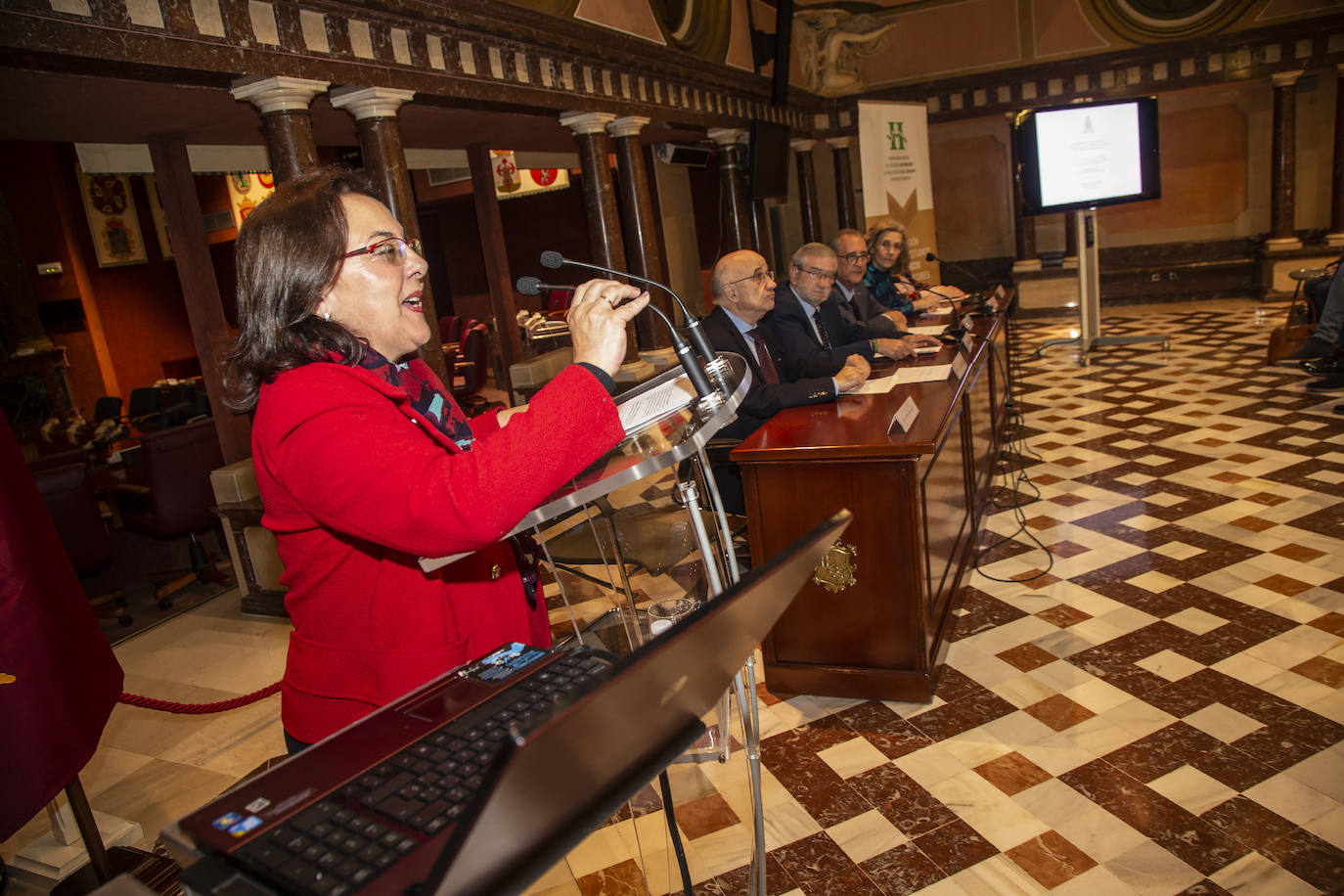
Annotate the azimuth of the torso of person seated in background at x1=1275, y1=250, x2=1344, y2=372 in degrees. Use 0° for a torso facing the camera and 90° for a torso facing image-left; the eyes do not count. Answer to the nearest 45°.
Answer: approximately 90°

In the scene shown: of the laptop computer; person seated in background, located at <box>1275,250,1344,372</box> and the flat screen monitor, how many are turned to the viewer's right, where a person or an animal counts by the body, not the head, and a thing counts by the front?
0

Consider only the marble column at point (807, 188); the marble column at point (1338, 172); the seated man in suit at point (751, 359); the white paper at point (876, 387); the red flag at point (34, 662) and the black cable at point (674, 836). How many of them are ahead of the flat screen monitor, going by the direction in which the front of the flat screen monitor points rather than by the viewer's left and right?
4

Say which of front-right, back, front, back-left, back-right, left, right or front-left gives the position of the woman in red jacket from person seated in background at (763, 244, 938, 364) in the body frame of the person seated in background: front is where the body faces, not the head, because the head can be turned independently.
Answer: front-right

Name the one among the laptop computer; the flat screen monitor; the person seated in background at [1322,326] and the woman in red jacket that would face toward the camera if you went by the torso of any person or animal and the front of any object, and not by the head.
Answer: the flat screen monitor

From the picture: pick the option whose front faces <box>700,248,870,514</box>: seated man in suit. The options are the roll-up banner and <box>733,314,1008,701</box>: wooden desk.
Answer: the roll-up banner

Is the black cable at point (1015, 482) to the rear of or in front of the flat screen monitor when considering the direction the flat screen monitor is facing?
in front

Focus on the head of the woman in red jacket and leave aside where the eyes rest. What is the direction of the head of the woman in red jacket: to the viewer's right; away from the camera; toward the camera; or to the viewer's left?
to the viewer's right

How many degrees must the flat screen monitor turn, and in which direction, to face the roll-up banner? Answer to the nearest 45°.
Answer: approximately 135° to its right

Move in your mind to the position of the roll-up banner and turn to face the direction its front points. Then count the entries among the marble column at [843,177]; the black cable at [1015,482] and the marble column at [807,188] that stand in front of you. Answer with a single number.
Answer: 1
